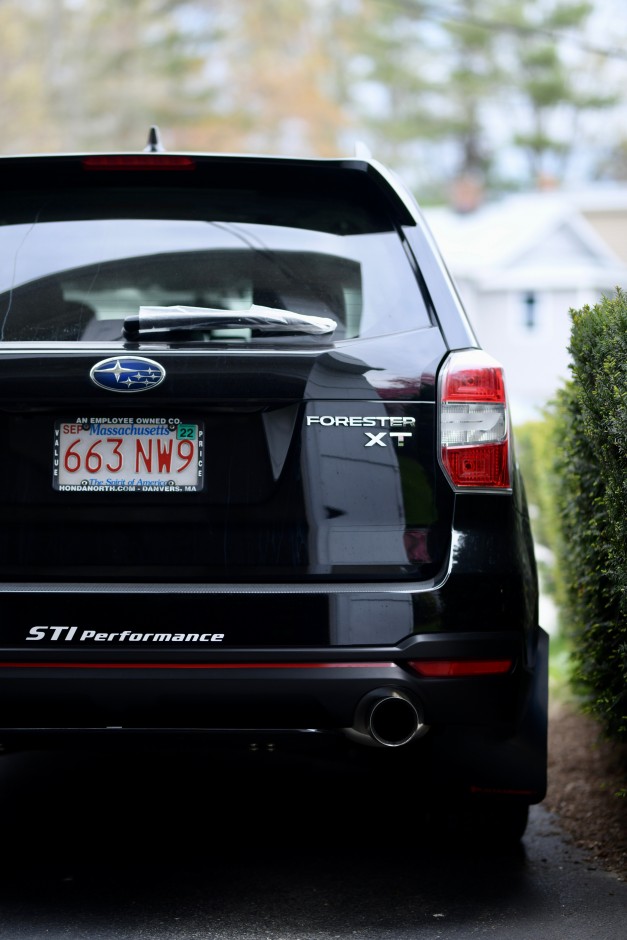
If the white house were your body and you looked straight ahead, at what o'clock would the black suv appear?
The black suv is roughly at 12 o'clock from the white house.

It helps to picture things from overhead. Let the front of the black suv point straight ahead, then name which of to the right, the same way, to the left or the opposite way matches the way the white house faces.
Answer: the opposite way

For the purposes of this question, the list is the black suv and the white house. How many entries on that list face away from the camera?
1

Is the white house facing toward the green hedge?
yes

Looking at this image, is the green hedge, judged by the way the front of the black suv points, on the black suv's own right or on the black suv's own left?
on the black suv's own right

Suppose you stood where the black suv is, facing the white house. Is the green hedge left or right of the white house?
right

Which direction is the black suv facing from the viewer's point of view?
away from the camera

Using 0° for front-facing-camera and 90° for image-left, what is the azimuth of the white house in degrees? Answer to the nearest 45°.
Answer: approximately 0°
